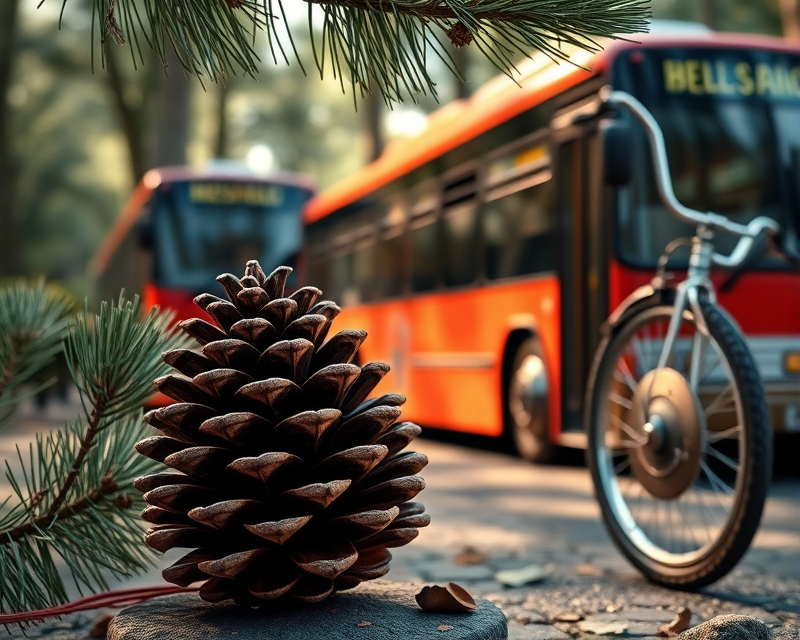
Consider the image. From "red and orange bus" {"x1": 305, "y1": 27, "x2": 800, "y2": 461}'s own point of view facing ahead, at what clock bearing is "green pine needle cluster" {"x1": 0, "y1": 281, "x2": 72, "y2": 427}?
The green pine needle cluster is roughly at 2 o'clock from the red and orange bus.

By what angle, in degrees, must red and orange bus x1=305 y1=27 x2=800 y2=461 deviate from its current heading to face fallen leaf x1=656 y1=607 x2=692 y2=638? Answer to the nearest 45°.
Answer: approximately 45° to its right

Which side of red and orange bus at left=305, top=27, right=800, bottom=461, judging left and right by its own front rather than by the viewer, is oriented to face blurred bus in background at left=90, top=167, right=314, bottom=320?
back

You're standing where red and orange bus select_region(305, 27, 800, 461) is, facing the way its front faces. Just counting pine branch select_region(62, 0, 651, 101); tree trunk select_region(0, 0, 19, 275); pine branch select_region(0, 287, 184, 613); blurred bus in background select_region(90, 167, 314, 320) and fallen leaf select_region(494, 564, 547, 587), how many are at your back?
2

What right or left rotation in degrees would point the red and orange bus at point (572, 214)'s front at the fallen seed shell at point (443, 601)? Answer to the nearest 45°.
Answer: approximately 45° to its right

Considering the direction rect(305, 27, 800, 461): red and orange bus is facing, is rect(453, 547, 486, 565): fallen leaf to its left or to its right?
on its right

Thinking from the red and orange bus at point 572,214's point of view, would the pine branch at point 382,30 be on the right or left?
on its right

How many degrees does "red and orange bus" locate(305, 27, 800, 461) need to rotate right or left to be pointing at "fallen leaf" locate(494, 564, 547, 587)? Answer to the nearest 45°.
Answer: approximately 45° to its right

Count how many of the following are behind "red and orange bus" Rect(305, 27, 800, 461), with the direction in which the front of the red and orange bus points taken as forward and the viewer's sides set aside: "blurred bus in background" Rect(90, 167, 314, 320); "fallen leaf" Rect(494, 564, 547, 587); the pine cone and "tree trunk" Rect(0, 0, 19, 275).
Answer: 2

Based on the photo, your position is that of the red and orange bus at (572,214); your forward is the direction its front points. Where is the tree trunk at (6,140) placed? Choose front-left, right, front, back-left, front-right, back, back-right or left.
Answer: back

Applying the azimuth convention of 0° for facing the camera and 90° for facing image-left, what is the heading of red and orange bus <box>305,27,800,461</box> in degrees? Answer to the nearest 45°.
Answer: approximately 315°

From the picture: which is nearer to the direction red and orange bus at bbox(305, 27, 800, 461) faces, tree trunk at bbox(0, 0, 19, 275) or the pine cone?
the pine cone

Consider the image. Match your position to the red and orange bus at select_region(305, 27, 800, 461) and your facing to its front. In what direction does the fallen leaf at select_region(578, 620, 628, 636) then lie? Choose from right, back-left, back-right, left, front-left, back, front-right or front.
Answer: front-right

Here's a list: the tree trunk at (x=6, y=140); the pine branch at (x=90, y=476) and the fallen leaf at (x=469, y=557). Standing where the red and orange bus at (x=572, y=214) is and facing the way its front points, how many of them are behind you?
1

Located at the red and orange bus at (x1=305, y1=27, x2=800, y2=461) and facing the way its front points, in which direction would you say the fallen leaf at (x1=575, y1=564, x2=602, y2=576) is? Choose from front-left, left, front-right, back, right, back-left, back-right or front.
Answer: front-right

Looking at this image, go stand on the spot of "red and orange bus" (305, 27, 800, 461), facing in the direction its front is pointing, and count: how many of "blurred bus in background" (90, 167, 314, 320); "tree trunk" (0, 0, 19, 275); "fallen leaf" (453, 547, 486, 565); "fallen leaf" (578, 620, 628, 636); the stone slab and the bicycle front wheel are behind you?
2

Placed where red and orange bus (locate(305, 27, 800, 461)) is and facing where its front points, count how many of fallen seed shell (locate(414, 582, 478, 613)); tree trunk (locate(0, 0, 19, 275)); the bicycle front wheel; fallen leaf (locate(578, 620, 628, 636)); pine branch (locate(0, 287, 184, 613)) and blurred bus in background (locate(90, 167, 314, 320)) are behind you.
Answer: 2

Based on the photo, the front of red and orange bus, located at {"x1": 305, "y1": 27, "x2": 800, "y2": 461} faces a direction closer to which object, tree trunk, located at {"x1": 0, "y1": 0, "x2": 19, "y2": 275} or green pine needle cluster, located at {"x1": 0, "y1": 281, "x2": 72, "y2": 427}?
the green pine needle cluster

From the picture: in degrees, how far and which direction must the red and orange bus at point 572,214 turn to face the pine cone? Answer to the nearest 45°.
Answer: approximately 45° to its right
